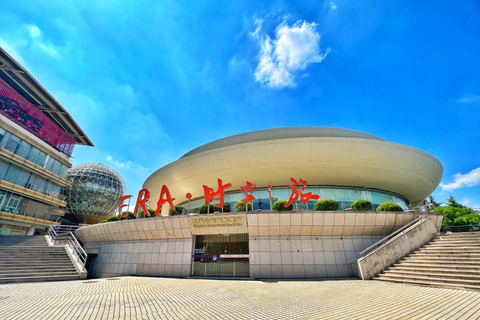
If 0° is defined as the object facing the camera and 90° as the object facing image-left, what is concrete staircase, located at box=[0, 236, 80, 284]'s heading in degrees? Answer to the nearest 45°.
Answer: approximately 0°

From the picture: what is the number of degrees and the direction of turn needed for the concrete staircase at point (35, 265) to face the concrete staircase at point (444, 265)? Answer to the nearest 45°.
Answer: approximately 45° to its left

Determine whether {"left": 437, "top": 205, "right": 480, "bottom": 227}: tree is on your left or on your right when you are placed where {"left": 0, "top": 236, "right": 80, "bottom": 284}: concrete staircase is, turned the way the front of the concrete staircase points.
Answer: on your left

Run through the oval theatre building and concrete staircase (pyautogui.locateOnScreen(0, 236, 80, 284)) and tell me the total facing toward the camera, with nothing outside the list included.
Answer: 2

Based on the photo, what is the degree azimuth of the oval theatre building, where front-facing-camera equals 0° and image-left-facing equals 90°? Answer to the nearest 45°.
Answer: approximately 0°

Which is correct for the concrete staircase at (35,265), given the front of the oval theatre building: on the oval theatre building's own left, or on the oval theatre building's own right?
on the oval theatre building's own right

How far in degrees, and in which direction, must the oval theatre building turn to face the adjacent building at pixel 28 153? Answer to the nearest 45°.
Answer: approximately 90° to its right

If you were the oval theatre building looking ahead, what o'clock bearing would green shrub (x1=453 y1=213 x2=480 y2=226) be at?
The green shrub is roughly at 8 o'clock from the oval theatre building.
